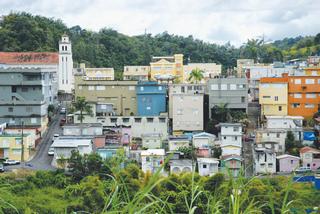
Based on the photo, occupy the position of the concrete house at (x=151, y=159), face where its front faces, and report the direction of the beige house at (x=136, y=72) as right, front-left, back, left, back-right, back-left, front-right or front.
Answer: back

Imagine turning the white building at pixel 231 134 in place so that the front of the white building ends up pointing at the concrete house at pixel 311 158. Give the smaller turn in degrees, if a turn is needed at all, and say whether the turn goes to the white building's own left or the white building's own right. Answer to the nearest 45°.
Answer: approximately 90° to the white building's own left

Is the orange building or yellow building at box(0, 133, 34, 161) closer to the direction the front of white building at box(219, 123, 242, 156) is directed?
the yellow building

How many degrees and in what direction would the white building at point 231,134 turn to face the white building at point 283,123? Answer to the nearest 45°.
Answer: approximately 135° to its left

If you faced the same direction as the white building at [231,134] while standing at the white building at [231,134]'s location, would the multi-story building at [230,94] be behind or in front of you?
behind

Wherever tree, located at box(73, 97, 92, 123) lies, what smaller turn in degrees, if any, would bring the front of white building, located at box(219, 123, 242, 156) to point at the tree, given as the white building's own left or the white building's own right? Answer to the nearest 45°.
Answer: approximately 90° to the white building's own right

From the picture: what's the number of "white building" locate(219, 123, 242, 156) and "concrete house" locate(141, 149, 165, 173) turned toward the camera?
2

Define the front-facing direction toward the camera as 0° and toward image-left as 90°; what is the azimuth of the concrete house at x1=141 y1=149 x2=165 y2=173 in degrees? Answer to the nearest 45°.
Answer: approximately 0°
